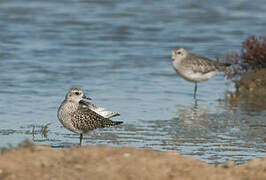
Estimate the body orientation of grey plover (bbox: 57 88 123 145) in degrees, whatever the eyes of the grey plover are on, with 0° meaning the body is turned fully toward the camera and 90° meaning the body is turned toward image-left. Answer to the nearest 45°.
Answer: approximately 90°

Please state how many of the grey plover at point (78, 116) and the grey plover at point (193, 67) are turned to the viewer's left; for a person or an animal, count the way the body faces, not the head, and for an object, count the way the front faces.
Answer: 2

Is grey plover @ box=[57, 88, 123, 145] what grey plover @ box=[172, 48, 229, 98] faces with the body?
no

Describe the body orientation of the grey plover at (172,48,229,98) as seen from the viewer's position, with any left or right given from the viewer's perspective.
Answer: facing to the left of the viewer

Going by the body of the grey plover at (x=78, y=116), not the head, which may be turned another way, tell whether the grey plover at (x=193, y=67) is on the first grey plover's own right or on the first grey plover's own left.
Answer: on the first grey plover's own right

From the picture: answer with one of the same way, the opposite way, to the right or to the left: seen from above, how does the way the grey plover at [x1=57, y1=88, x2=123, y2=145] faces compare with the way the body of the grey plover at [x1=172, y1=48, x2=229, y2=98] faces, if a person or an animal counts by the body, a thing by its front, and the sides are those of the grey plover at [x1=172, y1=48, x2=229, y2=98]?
the same way
